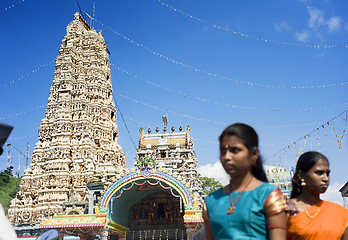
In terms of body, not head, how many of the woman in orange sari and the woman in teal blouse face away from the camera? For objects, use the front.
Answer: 0

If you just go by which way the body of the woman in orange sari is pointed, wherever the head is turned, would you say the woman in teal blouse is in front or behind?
in front

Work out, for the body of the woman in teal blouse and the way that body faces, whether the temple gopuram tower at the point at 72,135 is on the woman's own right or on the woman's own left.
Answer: on the woman's own right

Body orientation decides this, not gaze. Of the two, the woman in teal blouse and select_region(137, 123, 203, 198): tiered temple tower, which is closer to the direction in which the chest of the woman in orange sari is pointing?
the woman in teal blouse

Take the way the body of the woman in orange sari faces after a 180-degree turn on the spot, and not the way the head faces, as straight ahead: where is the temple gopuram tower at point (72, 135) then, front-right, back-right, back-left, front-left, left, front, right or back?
front-left

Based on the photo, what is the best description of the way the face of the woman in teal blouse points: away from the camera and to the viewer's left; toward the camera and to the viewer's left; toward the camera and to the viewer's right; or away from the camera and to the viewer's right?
toward the camera and to the viewer's left

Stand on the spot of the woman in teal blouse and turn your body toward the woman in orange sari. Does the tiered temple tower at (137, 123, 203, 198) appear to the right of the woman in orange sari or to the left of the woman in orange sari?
left

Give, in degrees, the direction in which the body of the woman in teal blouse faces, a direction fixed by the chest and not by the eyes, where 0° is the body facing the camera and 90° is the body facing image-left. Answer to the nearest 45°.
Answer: approximately 45°

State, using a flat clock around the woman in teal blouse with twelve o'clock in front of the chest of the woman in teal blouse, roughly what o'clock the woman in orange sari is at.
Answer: The woman in orange sari is roughly at 6 o'clock from the woman in teal blouse.

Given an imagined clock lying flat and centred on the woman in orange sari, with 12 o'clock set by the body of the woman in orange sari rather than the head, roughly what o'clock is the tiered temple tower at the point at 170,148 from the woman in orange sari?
The tiered temple tower is roughly at 5 o'clock from the woman in orange sari.

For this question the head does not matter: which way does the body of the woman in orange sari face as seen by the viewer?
toward the camera
